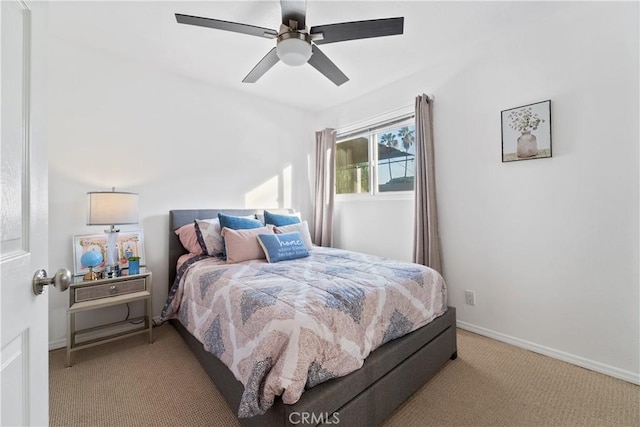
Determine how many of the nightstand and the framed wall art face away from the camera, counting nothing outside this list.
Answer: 0

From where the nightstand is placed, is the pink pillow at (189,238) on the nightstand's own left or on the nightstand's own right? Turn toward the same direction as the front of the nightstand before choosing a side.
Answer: on the nightstand's own left

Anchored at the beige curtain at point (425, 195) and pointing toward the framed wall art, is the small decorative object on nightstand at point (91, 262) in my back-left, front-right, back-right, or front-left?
back-right

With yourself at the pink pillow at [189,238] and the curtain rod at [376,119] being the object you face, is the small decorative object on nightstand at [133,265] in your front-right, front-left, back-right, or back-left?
back-right

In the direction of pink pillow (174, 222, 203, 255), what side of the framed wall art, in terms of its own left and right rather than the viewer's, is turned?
front

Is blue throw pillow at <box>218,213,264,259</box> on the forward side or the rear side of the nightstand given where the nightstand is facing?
on the forward side

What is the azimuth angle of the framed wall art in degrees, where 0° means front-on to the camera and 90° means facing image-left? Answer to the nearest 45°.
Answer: approximately 45°

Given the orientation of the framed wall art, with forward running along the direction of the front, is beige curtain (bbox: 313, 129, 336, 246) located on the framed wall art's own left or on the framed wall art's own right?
on the framed wall art's own right

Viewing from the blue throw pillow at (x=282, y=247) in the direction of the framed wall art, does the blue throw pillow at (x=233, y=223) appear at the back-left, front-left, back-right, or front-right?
back-left

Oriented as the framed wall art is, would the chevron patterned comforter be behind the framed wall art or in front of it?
in front

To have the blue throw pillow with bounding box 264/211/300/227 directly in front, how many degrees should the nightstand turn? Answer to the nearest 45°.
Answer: approximately 45° to its left

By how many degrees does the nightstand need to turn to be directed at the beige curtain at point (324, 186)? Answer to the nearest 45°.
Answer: approximately 45° to its left

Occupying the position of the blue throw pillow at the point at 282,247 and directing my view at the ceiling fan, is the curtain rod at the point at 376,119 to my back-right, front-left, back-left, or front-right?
back-left
